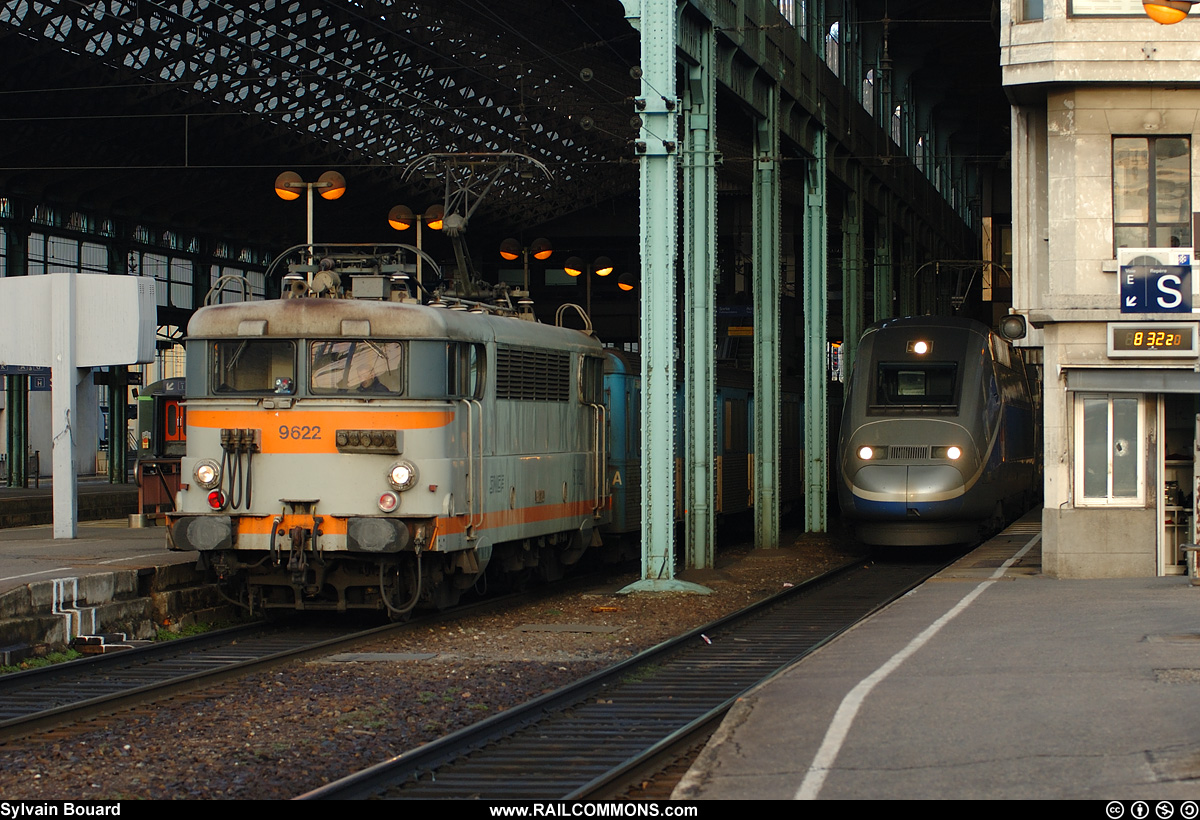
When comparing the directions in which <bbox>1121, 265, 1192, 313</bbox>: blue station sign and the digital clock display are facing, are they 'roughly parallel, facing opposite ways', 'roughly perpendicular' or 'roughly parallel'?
roughly parallel

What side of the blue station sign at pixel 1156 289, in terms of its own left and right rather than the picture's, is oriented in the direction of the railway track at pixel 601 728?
front

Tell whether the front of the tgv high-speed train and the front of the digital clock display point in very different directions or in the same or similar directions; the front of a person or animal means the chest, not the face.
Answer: same or similar directions

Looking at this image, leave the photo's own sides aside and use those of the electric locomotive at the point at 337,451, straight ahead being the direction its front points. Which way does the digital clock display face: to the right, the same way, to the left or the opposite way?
the same way

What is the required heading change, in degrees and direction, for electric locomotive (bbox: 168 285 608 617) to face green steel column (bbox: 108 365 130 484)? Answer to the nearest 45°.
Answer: approximately 135° to its right

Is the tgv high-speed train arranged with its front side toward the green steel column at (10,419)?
no

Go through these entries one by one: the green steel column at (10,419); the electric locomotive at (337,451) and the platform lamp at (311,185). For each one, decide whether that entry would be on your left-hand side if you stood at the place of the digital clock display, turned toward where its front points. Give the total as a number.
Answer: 0

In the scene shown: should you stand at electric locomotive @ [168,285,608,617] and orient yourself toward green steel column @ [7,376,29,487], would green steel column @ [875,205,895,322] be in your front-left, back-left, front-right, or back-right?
front-right

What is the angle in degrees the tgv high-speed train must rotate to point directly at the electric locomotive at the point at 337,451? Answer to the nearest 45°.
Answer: approximately 45° to its right

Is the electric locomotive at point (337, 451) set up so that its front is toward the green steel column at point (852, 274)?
no

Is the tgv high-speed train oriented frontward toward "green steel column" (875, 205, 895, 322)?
no

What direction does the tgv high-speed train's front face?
toward the camera

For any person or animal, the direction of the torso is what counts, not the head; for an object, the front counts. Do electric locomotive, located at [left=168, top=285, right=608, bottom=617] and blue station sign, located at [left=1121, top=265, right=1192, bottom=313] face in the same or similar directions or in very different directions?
same or similar directions

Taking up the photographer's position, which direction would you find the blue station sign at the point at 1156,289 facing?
facing the viewer

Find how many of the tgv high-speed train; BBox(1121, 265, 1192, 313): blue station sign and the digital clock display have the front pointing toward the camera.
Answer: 3

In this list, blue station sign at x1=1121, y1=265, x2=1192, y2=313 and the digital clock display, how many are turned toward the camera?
2
